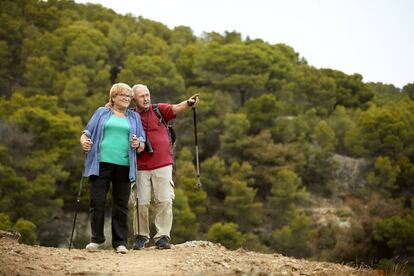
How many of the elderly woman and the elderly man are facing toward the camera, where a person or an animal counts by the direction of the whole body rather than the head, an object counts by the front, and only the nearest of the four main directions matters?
2

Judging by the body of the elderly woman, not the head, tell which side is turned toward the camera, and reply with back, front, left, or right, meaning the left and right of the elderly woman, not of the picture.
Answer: front

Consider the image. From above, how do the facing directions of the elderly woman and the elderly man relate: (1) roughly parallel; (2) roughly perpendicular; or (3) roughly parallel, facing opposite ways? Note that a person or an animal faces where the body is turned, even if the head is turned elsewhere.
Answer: roughly parallel

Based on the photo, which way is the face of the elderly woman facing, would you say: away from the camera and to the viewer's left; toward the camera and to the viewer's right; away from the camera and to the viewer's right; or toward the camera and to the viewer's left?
toward the camera and to the viewer's right

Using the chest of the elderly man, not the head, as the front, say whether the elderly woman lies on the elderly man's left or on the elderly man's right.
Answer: on the elderly man's right

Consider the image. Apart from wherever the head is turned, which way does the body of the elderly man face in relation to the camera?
toward the camera
